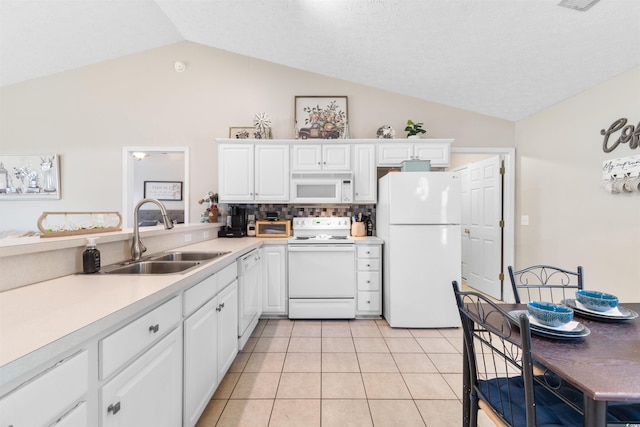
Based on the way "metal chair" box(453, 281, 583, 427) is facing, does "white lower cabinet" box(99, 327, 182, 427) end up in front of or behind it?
behind

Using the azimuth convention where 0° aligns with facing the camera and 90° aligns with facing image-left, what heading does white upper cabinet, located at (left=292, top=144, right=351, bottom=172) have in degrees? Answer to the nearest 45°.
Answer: approximately 0°

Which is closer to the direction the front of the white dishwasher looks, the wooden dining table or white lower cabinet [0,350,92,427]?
the wooden dining table

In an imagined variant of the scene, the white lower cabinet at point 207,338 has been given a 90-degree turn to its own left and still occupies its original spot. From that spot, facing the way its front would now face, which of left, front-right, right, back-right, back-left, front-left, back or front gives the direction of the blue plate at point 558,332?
back-right

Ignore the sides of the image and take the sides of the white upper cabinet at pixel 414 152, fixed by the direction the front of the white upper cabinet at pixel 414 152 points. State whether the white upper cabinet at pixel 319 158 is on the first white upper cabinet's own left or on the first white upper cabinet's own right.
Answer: on the first white upper cabinet's own right

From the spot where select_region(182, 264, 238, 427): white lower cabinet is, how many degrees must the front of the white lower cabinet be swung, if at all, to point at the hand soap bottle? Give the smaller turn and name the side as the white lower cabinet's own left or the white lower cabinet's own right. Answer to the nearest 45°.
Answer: approximately 180°

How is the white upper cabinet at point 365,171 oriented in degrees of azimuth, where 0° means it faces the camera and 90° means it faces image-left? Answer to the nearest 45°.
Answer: approximately 0°

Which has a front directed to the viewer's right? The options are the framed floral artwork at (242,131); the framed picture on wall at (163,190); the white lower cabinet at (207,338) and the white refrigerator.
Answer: the white lower cabinet

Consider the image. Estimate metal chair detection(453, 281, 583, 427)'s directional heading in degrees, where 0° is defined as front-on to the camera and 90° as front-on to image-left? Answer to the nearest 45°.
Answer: approximately 225°

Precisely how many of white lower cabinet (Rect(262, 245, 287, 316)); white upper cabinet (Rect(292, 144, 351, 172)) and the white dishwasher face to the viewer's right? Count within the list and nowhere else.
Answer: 1

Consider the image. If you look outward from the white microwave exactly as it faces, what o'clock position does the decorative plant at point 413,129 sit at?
The decorative plant is roughly at 9 o'clock from the white microwave.

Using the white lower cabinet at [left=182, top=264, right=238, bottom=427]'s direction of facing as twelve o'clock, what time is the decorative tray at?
The decorative tray is roughly at 7 o'clock from the white lower cabinet.

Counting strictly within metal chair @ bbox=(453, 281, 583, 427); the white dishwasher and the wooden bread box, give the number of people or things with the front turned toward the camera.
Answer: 1
